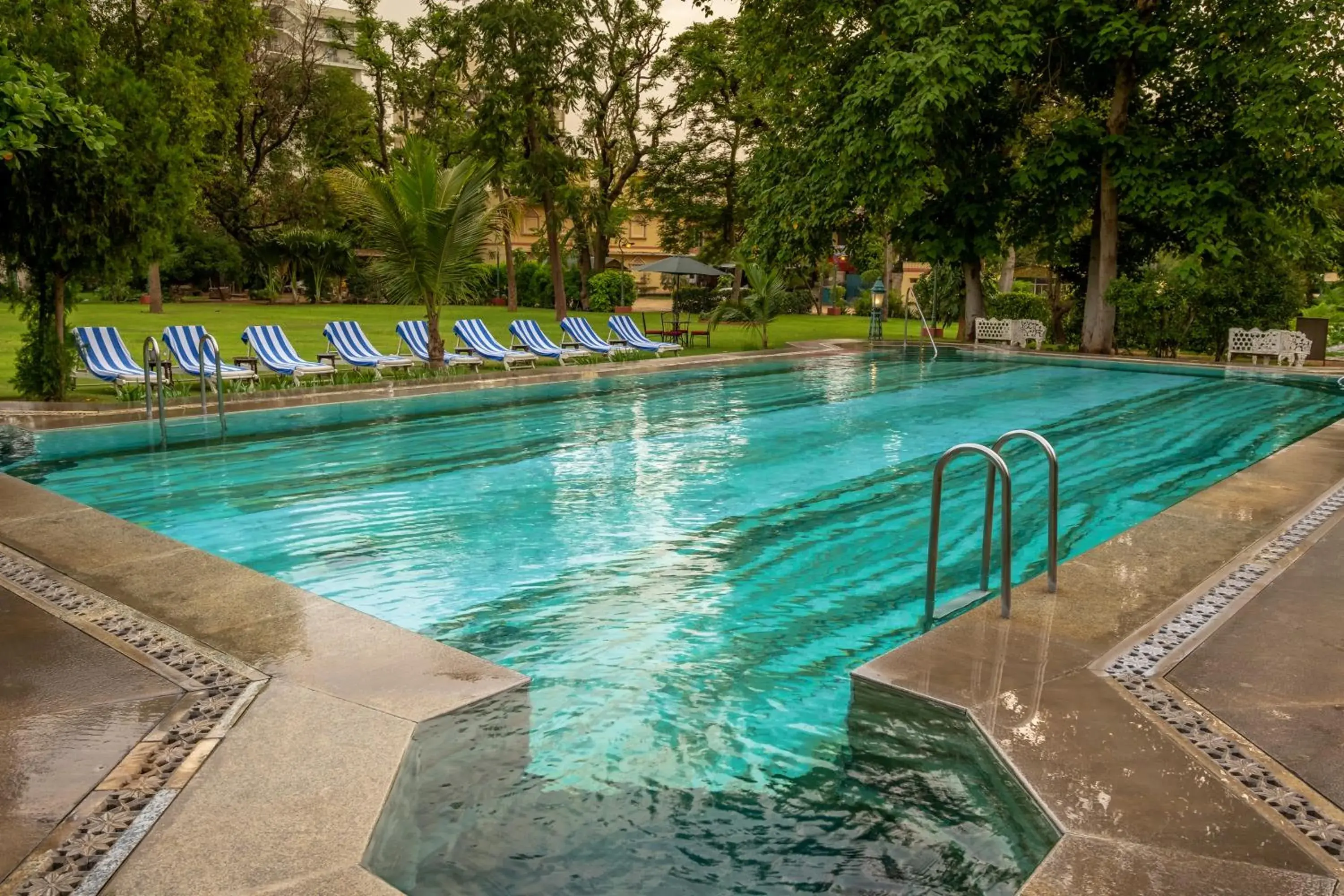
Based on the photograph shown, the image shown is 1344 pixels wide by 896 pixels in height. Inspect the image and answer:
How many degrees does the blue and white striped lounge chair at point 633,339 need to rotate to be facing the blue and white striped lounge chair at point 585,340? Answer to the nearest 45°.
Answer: approximately 90° to its right

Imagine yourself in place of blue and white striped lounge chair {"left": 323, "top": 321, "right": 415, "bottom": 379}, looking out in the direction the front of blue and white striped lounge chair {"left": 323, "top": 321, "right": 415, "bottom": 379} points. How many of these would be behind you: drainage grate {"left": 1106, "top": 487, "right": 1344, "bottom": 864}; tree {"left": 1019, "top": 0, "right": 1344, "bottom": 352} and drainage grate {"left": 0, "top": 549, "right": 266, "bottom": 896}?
0

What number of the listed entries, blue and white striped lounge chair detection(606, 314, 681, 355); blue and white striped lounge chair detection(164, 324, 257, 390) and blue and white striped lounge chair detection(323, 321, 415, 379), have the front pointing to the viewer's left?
0

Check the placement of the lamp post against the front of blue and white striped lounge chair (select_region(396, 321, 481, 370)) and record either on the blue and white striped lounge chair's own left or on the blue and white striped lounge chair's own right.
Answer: on the blue and white striped lounge chair's own left

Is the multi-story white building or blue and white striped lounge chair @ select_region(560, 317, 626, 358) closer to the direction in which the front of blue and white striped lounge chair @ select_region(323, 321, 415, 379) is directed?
the blue and white striped lounge chair

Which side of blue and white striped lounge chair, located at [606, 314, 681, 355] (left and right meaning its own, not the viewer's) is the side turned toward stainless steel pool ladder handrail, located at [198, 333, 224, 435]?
right

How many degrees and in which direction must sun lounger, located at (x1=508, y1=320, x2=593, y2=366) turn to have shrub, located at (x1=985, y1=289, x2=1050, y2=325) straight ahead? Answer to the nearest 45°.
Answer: approximately 90° to its left

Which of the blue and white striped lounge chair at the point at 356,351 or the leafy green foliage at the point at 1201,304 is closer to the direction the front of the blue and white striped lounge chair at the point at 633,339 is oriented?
the leafy green foliage

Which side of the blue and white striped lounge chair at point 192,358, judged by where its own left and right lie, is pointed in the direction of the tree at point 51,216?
right

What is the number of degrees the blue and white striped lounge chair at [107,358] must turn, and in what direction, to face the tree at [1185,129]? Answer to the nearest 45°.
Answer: approximately 45° to its left

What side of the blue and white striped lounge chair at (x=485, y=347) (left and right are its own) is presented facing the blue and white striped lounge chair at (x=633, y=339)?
left

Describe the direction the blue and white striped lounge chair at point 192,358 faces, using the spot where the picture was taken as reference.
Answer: facing the viewer and to the right of the viewer

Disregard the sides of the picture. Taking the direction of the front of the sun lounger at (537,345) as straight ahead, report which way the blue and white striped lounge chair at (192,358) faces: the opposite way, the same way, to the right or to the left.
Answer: the same way

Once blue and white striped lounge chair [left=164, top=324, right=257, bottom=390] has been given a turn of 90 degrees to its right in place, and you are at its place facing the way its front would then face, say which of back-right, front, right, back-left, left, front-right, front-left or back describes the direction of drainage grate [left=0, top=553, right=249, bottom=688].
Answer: front-left

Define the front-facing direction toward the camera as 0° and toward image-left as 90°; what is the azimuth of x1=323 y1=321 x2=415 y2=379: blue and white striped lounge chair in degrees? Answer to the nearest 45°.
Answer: approximately 315°
